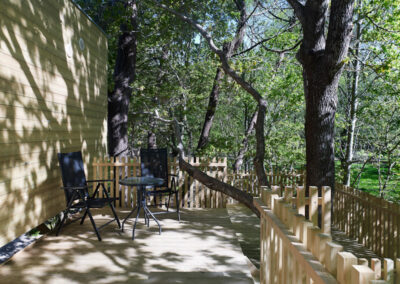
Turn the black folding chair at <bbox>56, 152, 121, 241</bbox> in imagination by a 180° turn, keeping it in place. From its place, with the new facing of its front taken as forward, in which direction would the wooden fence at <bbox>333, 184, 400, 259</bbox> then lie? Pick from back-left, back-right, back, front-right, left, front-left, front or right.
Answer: back-right

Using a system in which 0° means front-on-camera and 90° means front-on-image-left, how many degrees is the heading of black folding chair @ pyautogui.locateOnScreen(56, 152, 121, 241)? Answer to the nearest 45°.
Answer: approximately 315°

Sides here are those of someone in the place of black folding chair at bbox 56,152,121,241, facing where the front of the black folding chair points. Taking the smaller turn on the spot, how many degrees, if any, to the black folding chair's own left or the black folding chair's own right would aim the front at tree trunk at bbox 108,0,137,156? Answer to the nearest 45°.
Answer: approximately 135° to the black folding chair's own left

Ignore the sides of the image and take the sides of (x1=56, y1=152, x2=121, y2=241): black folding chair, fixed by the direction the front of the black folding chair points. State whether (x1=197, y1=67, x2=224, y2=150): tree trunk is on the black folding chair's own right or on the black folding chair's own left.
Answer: on the black folding chair's own left

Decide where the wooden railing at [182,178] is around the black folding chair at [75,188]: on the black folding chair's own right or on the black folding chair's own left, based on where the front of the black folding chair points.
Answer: on the black folding chair's own left

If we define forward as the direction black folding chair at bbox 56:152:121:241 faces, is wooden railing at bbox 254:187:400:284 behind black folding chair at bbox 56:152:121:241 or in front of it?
in front

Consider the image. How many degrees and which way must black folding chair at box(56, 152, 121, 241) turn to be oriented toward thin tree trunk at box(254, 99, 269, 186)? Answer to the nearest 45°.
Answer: approximately 45° to its left

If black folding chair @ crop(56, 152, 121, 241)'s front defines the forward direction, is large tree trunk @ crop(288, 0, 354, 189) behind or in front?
in front

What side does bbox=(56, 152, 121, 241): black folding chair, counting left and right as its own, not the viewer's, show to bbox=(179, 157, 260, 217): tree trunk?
front
